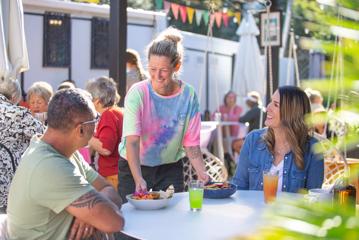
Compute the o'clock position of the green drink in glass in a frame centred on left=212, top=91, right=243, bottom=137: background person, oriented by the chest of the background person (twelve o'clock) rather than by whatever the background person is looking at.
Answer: The green drink in glass is roughly at 12 o'clock from the background person.

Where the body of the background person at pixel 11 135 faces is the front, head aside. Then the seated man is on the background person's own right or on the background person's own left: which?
on the background person's own right

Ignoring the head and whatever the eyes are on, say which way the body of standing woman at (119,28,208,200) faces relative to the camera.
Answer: toward the camera

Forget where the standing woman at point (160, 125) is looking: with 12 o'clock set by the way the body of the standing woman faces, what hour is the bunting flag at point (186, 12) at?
The bunting flag is roughly at 6 o'clock from the standing woman.

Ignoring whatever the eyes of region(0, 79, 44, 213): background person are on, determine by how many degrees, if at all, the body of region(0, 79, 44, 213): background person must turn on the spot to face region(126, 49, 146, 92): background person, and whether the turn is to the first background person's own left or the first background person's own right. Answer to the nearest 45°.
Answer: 0° — they already face them

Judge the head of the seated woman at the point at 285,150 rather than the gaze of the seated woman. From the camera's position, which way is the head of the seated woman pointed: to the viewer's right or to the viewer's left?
to the viewer's left

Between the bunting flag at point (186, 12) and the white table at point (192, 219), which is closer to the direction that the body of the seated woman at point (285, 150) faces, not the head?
the white table

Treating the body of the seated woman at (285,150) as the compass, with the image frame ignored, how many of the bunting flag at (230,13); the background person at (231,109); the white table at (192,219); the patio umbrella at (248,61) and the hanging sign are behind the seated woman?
4

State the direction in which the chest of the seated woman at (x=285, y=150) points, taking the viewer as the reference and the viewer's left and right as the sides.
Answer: facing the viewer

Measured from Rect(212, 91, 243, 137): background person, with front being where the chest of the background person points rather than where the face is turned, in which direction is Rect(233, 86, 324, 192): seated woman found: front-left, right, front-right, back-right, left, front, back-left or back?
front
